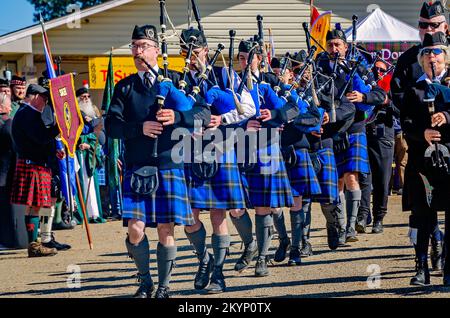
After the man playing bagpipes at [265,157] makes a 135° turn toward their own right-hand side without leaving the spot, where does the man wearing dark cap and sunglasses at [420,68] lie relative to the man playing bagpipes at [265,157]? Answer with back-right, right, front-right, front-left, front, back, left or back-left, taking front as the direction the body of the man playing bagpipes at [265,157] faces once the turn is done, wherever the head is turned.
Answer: right

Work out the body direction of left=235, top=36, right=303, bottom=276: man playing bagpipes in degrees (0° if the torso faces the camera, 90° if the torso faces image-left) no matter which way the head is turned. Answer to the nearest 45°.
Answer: approximately 45°

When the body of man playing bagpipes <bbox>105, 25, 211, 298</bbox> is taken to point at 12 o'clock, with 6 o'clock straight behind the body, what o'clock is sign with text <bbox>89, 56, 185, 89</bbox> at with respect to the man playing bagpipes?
The sign with text is roughly at 6 o'clock from the man playing bagpipes.

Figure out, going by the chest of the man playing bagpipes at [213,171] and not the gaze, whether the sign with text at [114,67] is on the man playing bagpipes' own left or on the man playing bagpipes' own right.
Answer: on the man playing bagpipes' own right

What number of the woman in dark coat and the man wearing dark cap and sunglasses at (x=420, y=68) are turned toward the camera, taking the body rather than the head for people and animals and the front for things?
2

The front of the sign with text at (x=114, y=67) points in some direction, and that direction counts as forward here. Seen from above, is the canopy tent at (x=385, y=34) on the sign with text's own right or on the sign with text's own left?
on the sign with text's own left

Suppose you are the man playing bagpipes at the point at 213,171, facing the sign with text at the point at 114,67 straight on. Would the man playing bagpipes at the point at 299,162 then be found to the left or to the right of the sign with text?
right

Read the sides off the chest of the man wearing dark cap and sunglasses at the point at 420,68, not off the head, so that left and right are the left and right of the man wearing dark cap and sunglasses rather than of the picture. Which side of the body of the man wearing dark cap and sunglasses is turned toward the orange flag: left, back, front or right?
back
